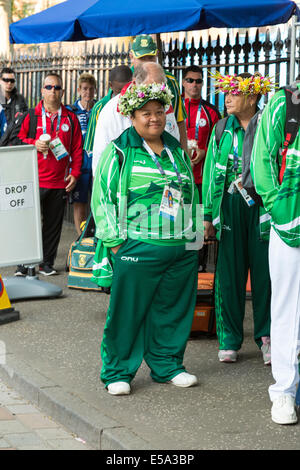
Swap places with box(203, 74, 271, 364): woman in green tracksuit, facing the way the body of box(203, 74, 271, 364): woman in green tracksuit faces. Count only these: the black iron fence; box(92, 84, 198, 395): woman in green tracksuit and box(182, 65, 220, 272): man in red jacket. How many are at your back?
2

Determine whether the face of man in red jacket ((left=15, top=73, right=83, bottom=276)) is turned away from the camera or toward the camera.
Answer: toward the camera

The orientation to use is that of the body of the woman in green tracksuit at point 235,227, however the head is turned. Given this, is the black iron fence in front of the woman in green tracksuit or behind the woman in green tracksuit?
behind

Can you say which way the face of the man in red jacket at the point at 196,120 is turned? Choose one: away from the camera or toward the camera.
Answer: toward the camera

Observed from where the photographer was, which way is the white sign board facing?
facing the viewer

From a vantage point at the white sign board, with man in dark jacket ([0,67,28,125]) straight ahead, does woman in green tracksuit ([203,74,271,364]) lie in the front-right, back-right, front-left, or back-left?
back-right

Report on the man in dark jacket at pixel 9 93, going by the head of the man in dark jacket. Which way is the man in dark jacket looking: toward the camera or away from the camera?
toward the camera

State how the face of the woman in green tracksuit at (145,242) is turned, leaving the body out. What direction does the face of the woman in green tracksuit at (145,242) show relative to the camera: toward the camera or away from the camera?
toward the camera

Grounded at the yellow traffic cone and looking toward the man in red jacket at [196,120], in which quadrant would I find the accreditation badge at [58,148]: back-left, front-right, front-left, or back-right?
front-left

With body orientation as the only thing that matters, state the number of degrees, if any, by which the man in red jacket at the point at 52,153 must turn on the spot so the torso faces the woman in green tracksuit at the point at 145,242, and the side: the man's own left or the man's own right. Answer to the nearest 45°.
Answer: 0° — they already face them

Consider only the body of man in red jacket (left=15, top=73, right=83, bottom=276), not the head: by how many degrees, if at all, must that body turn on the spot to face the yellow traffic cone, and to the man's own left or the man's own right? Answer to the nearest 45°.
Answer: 0° — they already face it

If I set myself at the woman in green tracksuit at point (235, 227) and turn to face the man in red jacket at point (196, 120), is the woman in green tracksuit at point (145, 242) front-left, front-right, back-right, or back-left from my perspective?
back-left

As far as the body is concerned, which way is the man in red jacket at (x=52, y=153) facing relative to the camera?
toward the camera

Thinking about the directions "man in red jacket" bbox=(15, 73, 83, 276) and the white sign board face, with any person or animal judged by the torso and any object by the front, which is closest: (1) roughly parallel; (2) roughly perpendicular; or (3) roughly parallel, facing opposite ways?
roughly parallel
